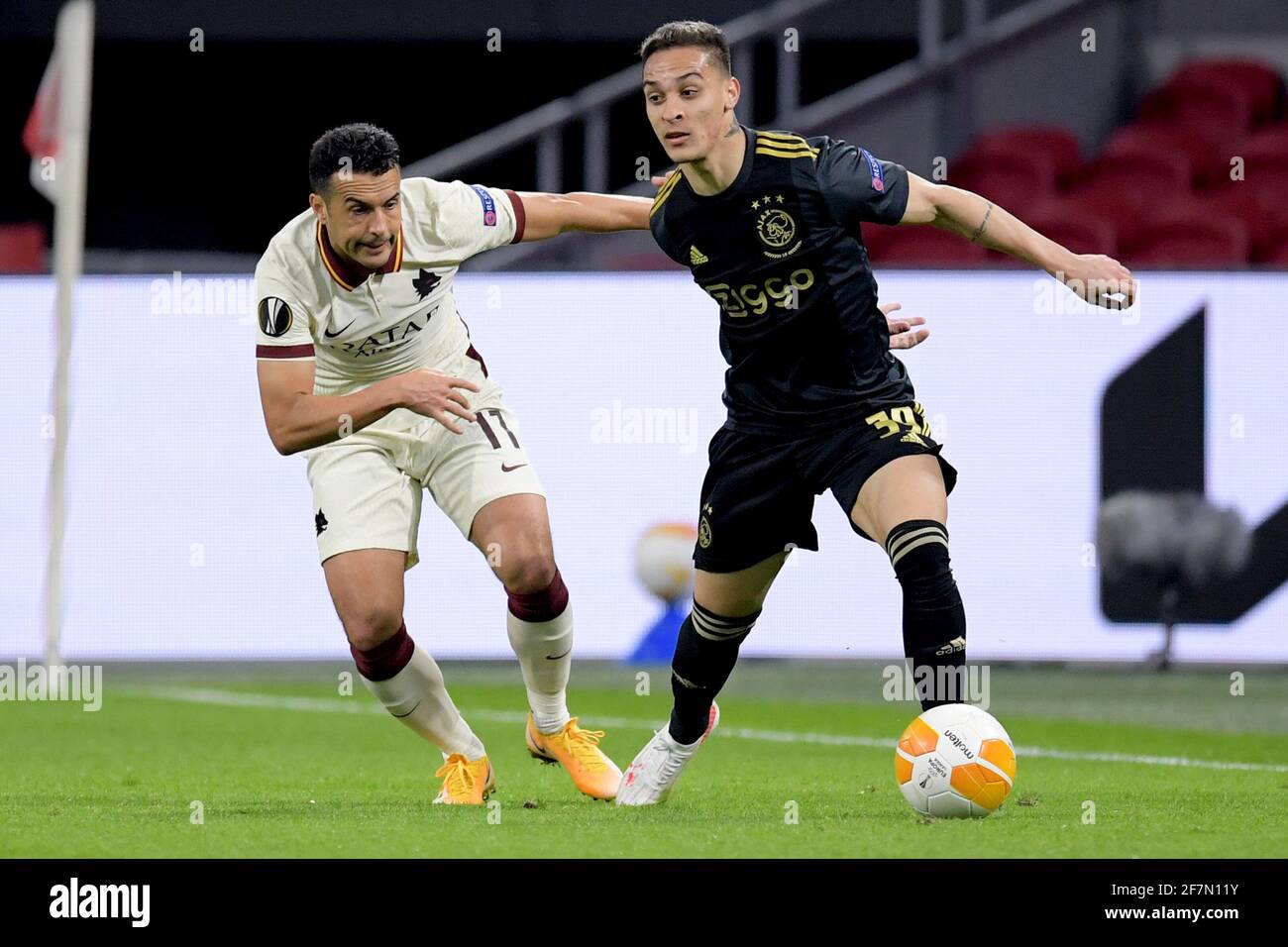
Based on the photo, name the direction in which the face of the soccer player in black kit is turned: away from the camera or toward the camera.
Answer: toward the camera

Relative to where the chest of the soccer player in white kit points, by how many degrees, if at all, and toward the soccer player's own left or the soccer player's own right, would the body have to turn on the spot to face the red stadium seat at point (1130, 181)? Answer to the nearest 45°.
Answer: approximately 90° to the soccer player's own left

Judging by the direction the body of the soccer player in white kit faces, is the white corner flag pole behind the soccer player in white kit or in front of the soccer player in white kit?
behind

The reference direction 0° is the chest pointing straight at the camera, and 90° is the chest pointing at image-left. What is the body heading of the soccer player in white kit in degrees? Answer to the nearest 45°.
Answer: approximately 315°

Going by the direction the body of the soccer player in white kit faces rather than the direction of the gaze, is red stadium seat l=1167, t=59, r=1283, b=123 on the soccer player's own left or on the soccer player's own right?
on the soccer player's own left

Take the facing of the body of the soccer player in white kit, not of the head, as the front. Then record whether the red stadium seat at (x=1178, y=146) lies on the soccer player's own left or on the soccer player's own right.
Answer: on the soccer player's own left

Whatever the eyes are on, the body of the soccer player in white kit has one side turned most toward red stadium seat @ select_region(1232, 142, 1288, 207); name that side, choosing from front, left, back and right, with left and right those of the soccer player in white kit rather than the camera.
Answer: left

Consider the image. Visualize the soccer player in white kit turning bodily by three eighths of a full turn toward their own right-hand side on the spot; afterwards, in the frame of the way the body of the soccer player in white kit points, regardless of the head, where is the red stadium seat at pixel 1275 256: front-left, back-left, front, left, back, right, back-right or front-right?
back-right

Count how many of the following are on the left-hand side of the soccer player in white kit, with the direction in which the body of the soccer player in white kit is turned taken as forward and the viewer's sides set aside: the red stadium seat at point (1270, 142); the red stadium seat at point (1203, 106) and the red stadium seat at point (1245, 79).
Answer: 3

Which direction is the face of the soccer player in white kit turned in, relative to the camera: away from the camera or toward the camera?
toward the camera

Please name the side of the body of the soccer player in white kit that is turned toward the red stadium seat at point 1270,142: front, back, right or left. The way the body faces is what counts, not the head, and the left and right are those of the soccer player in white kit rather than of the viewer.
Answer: left

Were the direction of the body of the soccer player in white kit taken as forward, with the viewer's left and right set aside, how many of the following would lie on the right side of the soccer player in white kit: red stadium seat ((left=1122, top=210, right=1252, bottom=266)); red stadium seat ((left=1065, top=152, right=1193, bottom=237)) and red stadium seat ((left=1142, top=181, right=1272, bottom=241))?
0
